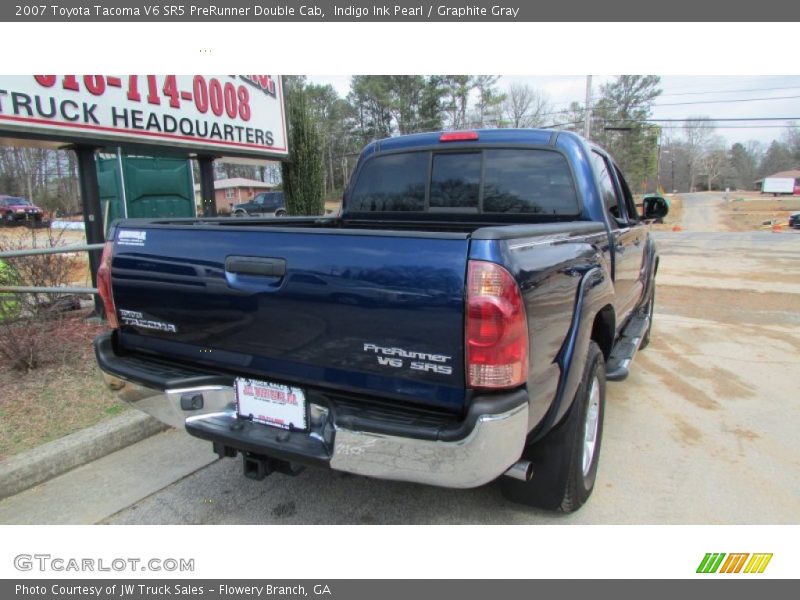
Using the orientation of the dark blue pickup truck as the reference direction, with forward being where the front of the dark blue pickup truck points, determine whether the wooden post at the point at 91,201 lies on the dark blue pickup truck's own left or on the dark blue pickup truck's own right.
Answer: on the dark blue pickup truck's own left

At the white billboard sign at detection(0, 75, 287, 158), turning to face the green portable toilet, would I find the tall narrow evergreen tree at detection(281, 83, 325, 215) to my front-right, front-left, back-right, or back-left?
front-right

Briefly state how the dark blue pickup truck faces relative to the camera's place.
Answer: facing away from the viewer and to the right of the viewer

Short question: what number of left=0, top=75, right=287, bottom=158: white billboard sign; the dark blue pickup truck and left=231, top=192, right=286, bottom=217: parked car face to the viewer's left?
1

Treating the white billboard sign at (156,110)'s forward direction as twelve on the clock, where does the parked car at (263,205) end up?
The parked car is roughly at 8 o'clock from the white billboard sign.

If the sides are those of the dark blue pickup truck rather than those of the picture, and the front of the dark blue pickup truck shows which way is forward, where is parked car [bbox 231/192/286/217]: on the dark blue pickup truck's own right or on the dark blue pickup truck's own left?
on the dark blue pickup truck's own left

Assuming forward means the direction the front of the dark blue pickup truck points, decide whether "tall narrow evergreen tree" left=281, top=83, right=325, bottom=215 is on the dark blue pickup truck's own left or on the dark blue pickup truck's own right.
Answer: on the dark blue pickup truck's own left

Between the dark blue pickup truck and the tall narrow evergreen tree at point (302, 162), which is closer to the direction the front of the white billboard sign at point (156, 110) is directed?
the dark blue pickup truck

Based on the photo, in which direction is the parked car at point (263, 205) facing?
to the viewer's left

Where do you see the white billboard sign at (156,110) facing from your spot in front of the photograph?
facing the viewer and to the right of the viewer

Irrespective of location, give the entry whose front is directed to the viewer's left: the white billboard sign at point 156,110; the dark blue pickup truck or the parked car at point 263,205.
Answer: the parked car

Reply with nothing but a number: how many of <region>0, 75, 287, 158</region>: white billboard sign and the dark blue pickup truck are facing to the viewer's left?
0
